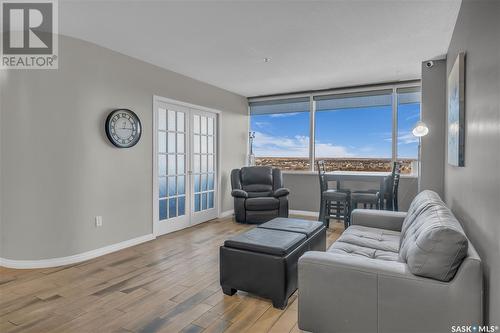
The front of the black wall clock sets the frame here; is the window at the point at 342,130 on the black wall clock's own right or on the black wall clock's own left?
on the black wall clock's own left

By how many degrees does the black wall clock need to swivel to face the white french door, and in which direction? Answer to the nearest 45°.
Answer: approximately 90° to its left

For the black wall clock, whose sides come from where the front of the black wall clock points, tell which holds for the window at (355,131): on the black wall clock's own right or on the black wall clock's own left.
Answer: on the black wall clock's own left

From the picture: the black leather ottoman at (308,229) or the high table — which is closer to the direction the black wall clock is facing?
the black leather ottoman

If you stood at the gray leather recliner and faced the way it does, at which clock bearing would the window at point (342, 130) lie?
The window is roughly at 8 o'clock from the gray leather recliner.

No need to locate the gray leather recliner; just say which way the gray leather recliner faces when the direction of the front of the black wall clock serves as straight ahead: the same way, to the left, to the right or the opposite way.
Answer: to the right

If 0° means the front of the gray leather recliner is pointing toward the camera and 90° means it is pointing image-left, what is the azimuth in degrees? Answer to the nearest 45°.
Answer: approximately 0°

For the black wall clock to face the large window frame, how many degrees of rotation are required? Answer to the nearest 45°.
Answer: approximately 45° to its left

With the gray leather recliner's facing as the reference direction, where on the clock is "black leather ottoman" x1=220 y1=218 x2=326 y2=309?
The black leather ottoman is roughly at 12 o'clock from the gray leather recliner.
